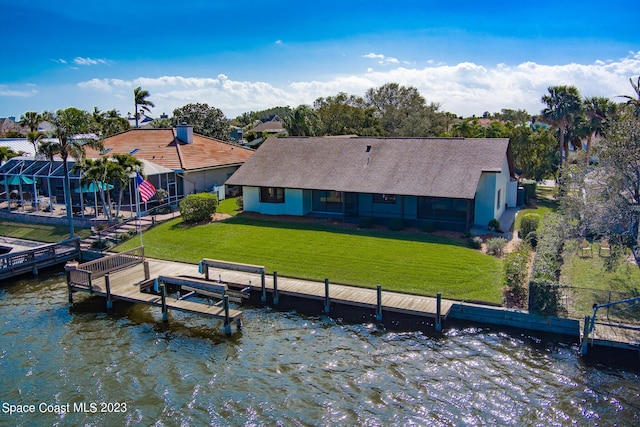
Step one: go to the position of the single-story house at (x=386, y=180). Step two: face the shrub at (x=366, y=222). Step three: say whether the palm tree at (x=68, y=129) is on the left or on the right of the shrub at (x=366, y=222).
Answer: right

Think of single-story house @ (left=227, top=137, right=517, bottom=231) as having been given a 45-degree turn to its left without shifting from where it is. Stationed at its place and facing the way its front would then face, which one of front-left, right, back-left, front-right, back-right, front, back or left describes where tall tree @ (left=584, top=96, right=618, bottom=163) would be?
left

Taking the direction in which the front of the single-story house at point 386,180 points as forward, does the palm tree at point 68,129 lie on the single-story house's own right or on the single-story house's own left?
on the single-story house's own right

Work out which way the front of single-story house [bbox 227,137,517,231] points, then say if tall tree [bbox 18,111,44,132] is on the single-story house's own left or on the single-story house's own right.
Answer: on the single-story house's own right

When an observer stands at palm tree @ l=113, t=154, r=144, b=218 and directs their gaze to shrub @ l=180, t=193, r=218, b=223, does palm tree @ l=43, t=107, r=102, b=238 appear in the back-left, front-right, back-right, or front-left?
back-right

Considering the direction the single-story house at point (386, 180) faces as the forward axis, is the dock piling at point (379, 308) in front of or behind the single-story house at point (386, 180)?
in front

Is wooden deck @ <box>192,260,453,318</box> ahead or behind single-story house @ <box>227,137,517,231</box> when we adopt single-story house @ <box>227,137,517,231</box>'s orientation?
ahead

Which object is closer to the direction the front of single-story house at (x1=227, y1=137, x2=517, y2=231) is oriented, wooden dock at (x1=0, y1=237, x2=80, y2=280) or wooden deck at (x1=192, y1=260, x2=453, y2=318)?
the wooden deck

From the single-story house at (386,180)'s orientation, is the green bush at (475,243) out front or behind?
out front

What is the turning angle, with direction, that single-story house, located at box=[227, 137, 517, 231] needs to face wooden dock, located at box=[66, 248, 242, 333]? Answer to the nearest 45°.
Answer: approximately 45° to its right

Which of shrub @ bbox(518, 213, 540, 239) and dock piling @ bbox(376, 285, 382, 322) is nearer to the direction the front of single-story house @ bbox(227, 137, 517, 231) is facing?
the dock piling

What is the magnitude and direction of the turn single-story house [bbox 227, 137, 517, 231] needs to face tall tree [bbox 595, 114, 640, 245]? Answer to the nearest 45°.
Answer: approximately 45° to its left

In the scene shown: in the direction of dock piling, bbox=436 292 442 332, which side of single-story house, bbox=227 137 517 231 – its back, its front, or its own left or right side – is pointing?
back
